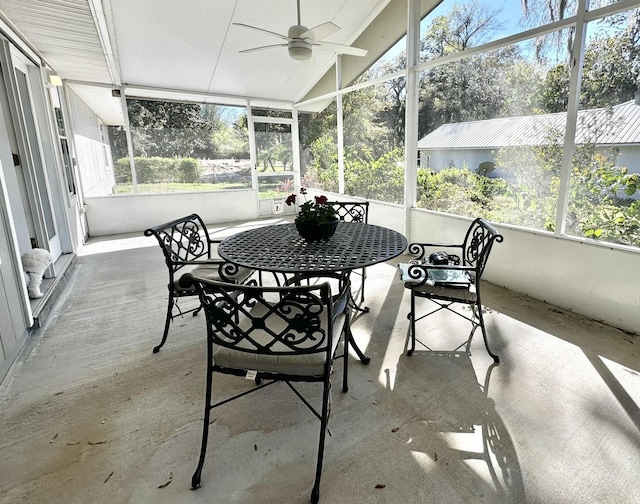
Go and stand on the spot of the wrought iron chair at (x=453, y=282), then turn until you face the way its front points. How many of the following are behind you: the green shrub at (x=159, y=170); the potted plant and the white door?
0

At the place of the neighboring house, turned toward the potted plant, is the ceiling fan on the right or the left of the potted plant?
right

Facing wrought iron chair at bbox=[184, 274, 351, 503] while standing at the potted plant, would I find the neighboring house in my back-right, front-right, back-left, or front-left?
back-left

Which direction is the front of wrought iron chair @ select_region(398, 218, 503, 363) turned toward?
to the viewer's left

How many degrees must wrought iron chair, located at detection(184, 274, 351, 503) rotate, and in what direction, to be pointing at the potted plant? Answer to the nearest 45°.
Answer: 0° — it already faces it

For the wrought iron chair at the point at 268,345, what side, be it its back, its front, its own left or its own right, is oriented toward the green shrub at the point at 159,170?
front

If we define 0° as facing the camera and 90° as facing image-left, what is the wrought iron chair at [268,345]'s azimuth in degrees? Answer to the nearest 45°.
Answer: approximately 180°

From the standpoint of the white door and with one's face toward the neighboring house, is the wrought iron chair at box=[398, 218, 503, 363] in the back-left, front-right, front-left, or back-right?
front-right

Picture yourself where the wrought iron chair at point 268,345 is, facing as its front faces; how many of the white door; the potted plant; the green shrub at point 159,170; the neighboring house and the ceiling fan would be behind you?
0

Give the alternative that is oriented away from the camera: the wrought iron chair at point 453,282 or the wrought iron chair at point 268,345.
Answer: the wrought iron chair at point 268,345

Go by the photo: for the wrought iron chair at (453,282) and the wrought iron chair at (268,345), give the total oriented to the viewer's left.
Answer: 1

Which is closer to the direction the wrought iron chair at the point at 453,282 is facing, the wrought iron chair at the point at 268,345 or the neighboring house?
the wrought iron chair

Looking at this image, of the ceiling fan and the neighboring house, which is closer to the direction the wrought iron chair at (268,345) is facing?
the ceiling fan

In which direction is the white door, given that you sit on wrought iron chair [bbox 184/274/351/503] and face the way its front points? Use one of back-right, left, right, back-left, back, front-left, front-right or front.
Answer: front-left

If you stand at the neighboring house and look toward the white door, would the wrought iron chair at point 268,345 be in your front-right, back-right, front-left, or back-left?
front-left
